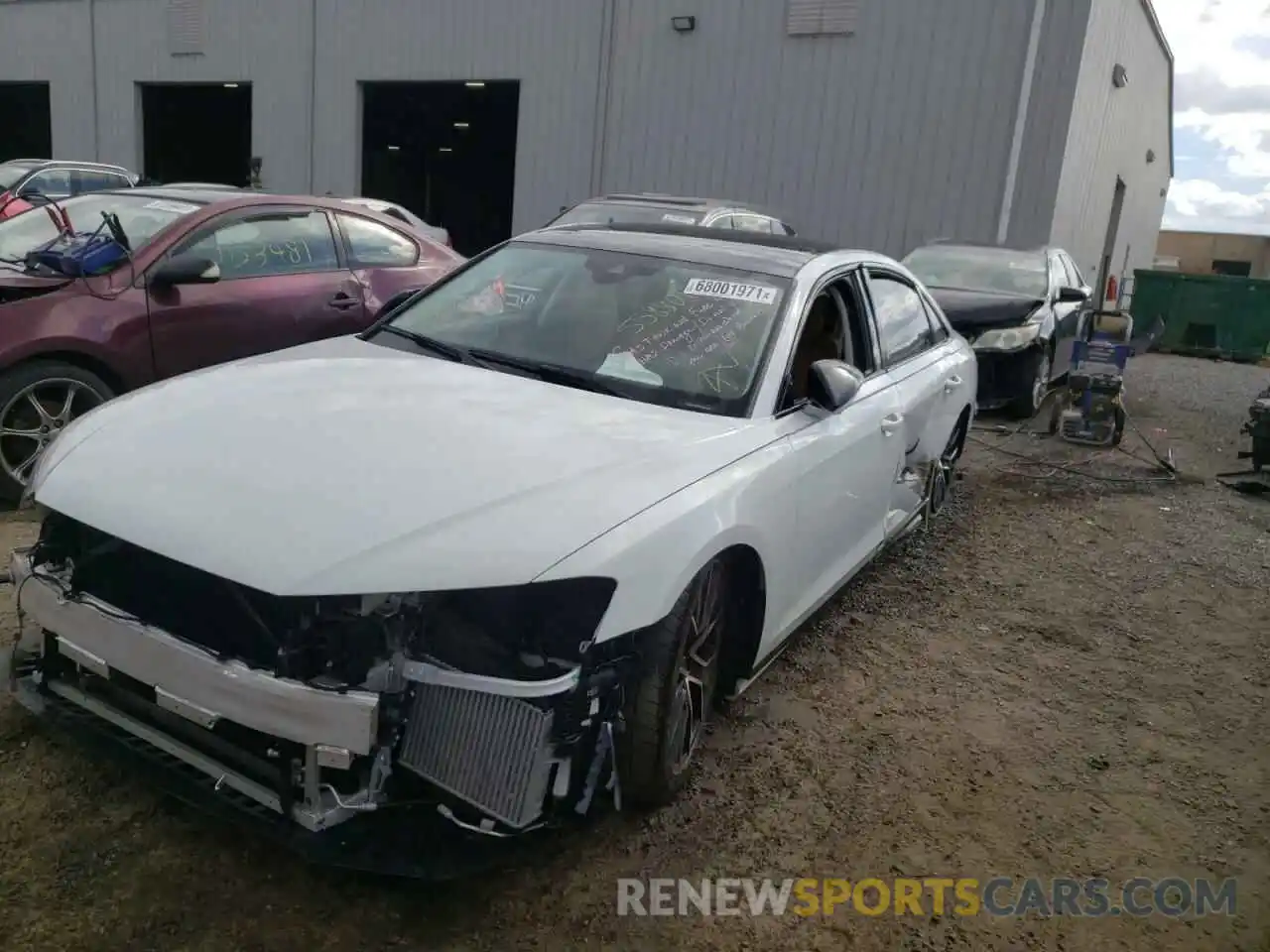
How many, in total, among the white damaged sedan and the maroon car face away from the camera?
0

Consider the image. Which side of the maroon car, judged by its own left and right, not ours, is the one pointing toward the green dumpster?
back

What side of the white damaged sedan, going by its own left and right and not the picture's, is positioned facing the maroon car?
right

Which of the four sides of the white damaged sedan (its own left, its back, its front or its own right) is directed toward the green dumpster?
back

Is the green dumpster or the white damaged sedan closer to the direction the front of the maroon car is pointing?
the white damaged sedan

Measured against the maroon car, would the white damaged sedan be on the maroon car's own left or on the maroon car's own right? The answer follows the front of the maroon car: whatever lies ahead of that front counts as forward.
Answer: on the maroon car's own left

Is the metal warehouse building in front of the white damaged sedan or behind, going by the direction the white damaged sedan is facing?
behind

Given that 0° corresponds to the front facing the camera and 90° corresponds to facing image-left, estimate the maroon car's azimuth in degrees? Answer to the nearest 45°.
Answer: approximately 45°

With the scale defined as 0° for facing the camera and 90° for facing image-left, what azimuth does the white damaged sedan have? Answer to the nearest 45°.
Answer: approximately 45°
